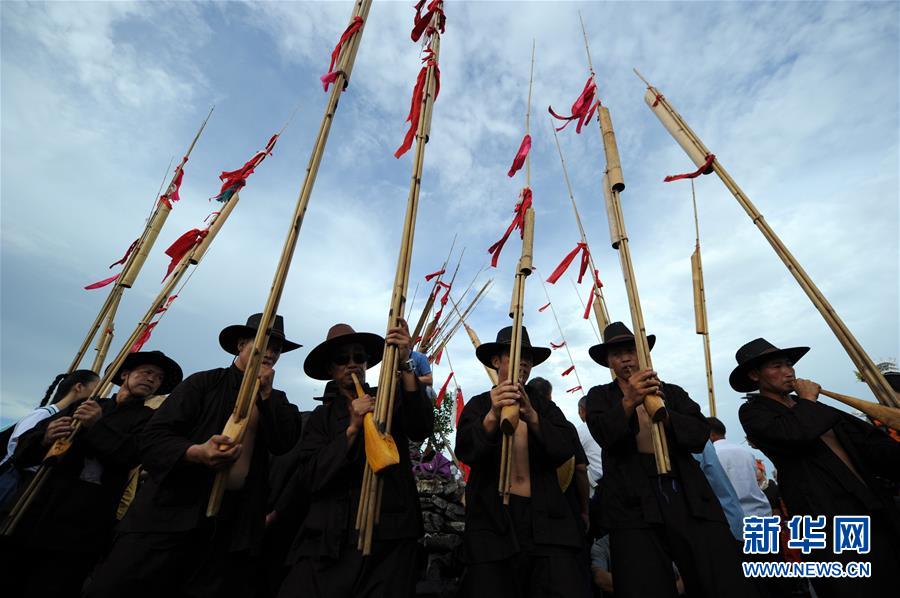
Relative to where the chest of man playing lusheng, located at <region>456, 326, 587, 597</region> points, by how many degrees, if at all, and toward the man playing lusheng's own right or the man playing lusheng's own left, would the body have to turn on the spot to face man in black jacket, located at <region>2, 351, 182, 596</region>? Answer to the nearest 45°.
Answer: approximately 90° to the man playing lusheng's own right

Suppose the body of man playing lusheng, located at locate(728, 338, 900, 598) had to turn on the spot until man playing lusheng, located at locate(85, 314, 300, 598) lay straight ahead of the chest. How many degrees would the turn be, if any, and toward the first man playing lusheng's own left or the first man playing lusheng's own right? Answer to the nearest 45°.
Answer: approximately 90° to the first man playing lusheng's own right

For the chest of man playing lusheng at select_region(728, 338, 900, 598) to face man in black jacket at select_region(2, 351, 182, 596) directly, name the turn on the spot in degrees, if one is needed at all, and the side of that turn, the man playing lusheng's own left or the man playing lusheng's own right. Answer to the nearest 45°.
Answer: approximately 90° to the man playing lusheng's own right

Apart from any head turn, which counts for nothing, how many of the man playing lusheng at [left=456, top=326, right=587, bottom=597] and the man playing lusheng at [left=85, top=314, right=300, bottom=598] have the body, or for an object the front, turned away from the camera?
0

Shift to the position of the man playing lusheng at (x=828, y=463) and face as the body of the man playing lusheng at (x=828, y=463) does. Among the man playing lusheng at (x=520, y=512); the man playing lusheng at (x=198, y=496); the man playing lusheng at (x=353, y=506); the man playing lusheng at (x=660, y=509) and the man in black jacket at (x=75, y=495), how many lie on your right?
5

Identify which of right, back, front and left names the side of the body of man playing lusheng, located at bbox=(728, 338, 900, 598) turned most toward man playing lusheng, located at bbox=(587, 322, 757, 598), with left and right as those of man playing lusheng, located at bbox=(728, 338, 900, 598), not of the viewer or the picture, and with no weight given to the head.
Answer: right

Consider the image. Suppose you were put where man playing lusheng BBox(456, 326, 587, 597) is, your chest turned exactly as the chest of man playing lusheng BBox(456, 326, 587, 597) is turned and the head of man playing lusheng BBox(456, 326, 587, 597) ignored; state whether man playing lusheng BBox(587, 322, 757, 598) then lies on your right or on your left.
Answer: on your left

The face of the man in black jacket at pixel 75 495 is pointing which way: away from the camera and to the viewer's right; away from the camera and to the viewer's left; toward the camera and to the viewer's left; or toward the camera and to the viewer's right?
toward the camera and to the viewer's right

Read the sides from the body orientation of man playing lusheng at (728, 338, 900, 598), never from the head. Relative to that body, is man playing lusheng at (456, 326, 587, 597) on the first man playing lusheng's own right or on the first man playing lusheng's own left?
on the first man playing lusheng's own right
